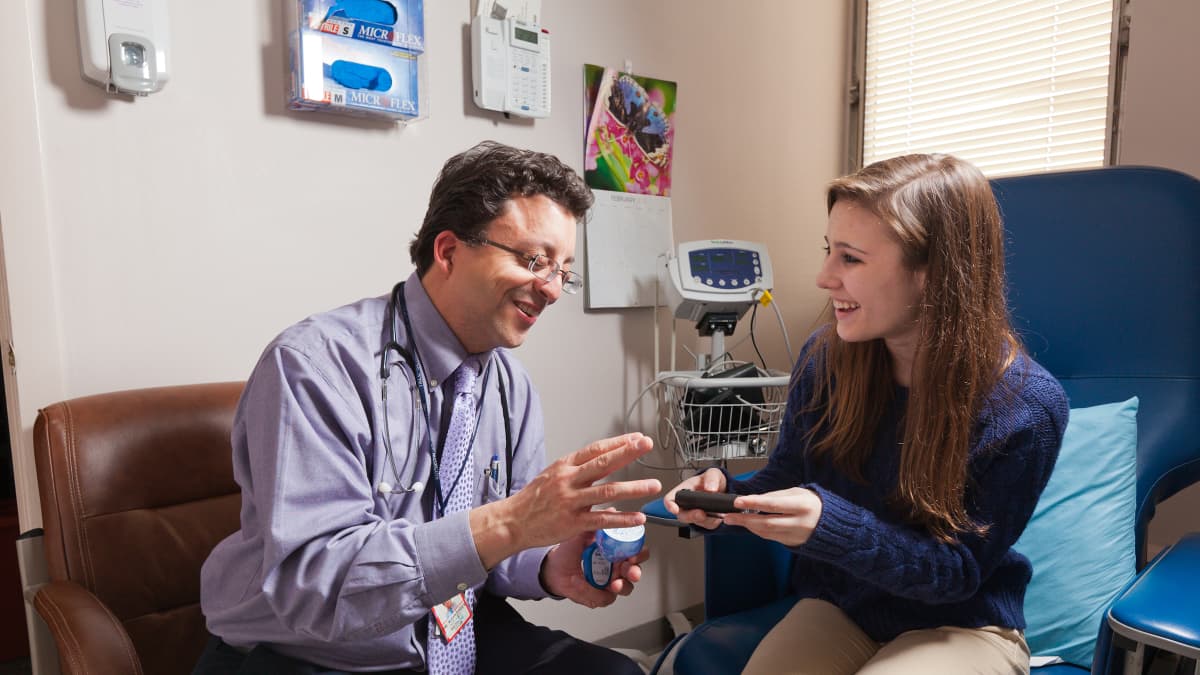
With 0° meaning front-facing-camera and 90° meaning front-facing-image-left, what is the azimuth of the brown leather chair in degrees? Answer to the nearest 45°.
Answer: approximately 315°

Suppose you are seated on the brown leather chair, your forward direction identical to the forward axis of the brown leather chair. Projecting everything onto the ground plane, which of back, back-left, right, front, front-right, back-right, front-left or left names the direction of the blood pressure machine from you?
front-left

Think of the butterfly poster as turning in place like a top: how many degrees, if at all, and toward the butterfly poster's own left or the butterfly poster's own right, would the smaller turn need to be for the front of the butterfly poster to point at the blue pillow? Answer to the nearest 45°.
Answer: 0° — it already faces it

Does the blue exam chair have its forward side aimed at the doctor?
yes

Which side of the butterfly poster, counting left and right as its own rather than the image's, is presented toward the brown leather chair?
right

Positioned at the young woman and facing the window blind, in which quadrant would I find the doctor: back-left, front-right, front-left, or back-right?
back-left

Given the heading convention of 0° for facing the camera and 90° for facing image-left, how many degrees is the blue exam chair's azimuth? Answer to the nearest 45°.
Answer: approximately 45°

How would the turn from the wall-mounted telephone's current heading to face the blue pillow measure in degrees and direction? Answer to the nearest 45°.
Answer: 0° — it already faces it

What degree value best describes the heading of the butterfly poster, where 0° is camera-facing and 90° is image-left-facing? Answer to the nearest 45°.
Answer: approximately 315°

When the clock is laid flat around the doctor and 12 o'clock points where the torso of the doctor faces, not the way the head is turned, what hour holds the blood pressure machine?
The blood pressure machine is roughly at 9 o'clock from the doctor.

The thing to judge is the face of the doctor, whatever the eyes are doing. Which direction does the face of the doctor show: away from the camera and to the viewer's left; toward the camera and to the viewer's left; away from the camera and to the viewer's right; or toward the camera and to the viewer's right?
toward the camera and to the viewer's right
